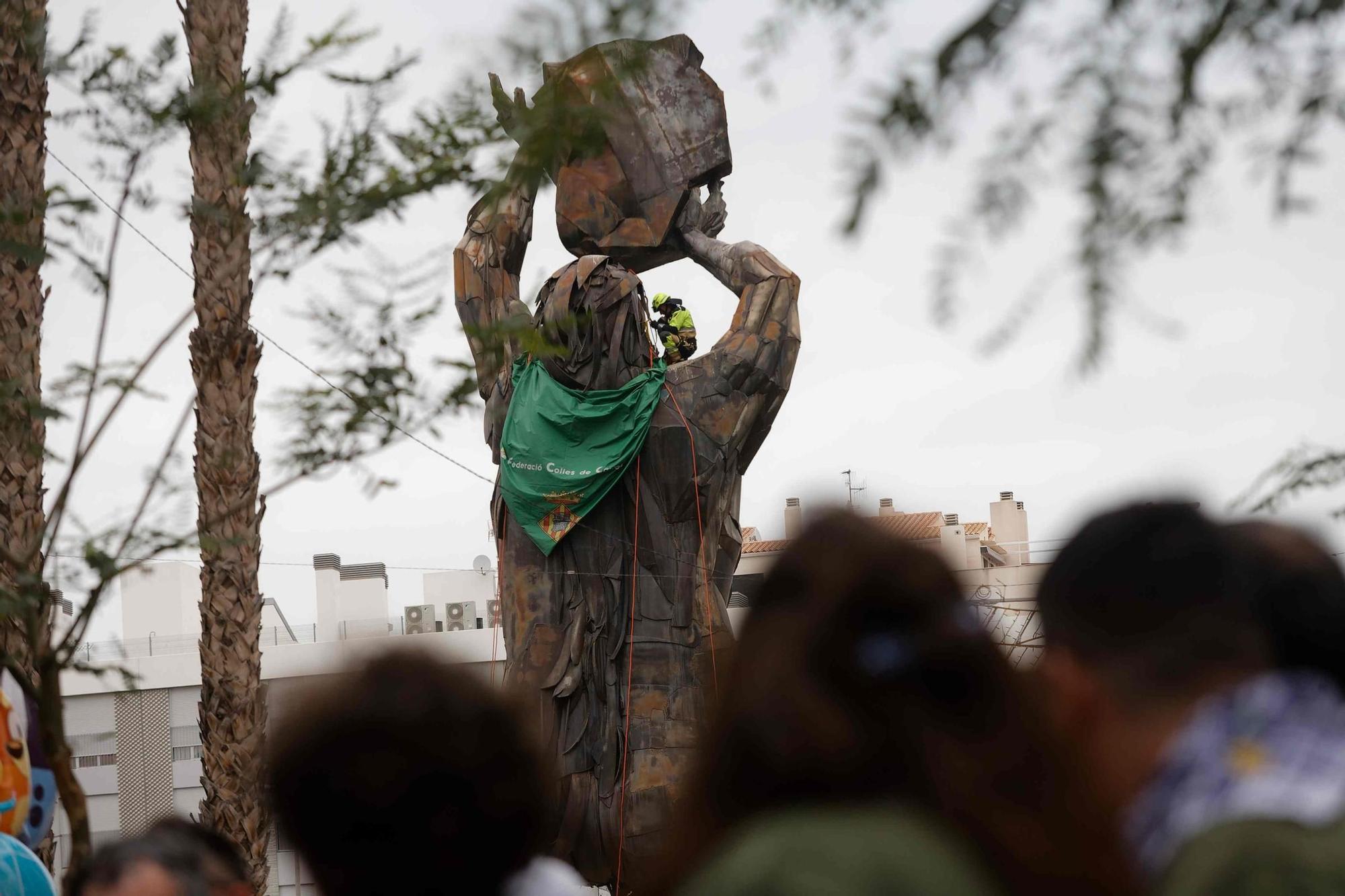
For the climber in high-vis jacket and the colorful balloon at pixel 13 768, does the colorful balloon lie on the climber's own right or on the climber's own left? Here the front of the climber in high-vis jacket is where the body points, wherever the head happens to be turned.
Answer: on the climber's own left

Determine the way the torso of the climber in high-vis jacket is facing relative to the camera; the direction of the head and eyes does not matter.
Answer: to the viewer's left

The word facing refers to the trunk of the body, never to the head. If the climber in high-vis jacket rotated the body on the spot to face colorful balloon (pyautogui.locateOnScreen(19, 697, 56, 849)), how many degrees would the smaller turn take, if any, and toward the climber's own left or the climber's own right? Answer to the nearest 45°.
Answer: approximately 90° to the climber's own left
